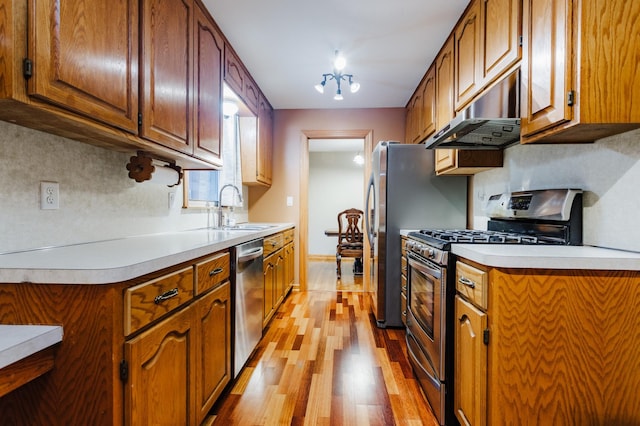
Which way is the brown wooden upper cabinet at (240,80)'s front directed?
to the viewer's right

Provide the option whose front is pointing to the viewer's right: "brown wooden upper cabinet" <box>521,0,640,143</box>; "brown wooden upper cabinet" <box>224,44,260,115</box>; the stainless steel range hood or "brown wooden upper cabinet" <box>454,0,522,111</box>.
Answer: "brown wooden upper cabinet" <box>224,44,260,115</box>

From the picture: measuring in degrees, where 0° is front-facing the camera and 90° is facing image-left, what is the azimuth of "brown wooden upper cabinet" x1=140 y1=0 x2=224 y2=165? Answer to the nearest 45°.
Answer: approximately 315°

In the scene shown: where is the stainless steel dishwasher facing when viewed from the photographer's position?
facing to the right of the viewer

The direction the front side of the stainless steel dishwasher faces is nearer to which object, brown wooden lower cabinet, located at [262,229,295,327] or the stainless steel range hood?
the stainless steel range hood

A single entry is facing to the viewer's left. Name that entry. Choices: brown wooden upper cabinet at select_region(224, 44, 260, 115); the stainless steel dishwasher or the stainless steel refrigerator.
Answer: the stainless steel refrigerator

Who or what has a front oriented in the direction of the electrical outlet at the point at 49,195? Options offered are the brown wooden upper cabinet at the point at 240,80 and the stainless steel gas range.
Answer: the stainless steel gas range

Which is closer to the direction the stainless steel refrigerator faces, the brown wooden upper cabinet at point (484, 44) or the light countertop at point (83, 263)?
the light countertop

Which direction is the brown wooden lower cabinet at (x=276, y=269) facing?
to the viewer's right

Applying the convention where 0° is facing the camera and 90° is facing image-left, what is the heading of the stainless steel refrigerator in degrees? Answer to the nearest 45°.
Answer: approximately 90°

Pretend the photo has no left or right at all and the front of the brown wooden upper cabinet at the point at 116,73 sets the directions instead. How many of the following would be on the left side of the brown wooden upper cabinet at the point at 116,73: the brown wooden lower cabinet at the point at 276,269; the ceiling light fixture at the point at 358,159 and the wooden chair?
3
